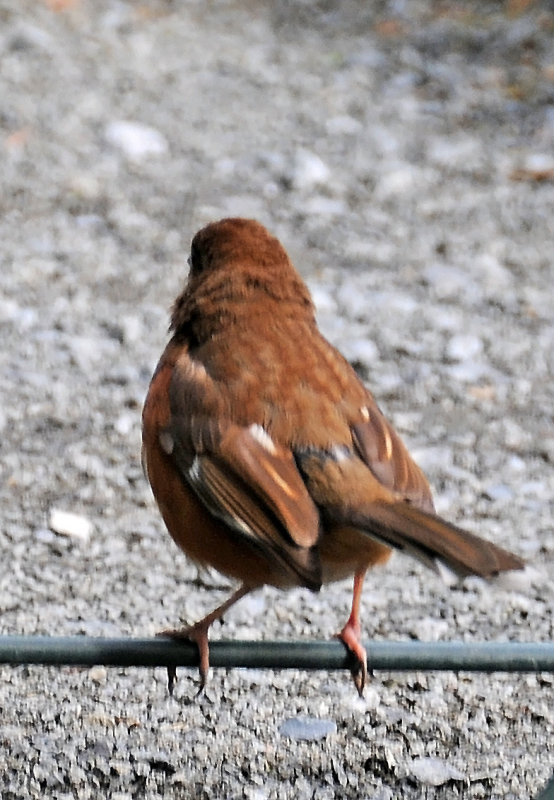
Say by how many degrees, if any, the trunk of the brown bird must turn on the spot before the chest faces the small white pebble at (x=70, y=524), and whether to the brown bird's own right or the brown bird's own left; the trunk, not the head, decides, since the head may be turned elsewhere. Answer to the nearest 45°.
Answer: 0° — it already faces it

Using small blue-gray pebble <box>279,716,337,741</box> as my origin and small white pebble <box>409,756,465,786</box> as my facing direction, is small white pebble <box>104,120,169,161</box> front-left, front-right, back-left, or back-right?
back-left

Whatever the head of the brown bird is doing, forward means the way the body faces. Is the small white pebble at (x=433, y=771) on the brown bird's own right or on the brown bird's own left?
on the brown bird's own right

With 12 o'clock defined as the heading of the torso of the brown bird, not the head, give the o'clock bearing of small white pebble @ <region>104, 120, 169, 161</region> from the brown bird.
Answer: The small white pebble is roughly at 1 o'clock from the brown bird.

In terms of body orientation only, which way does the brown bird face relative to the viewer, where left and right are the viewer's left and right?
facing away from the viewer and to the left of the viewer
